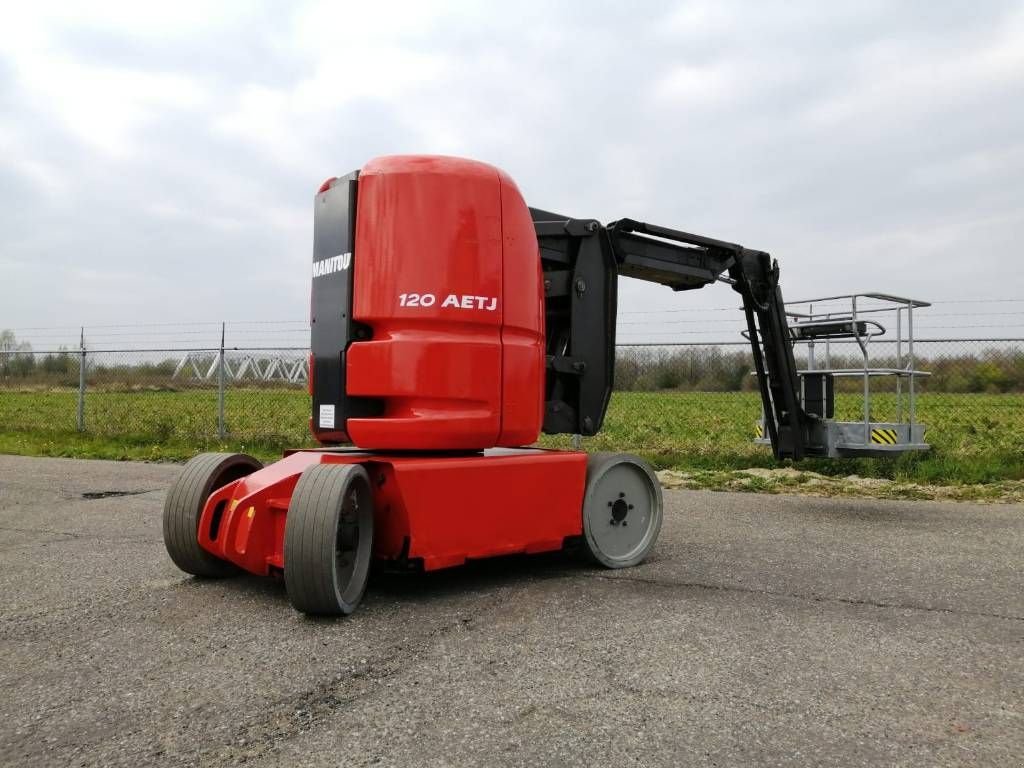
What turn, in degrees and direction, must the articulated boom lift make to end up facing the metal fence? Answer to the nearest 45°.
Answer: approximately 45° to its left

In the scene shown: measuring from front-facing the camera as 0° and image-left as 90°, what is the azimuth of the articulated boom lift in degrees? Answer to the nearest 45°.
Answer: approximately 225°
